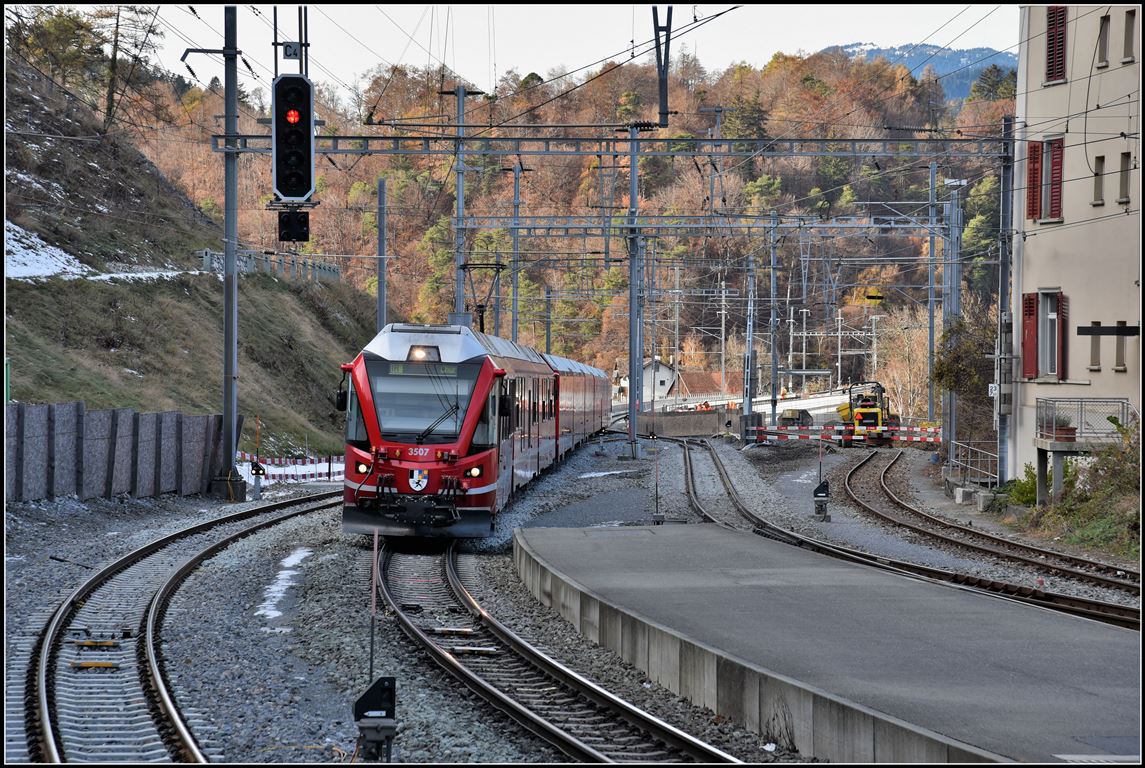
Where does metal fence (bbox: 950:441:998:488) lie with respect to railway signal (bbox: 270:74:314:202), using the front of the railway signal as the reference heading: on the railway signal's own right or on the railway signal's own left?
on the railway signal's own left

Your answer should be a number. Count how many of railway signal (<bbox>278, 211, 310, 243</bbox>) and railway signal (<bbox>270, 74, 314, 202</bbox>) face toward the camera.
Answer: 2

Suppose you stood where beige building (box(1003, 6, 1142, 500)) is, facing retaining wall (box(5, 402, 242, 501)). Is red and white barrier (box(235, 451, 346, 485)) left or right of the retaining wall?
right

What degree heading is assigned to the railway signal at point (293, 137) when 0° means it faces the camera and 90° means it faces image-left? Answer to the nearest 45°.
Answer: approximately 0°

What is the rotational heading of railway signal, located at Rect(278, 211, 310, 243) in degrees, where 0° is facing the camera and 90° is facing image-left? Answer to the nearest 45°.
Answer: approximately 0°
